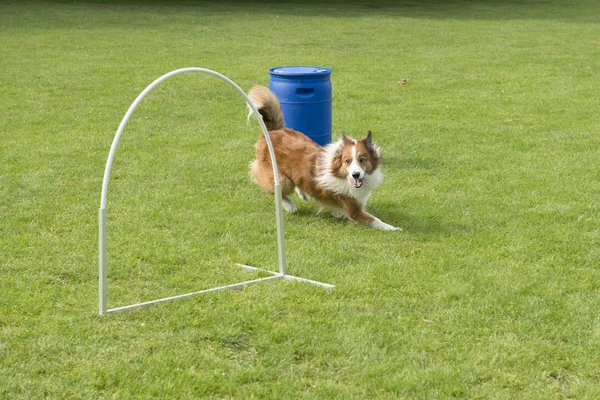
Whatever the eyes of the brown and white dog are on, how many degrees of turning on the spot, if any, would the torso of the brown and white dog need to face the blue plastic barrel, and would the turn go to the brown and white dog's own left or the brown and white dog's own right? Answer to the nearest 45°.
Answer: approximately 135° to the brown and white dog's own left

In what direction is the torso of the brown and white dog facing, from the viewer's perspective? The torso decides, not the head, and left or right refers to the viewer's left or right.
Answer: facing the viewer and to the right of the viewer
